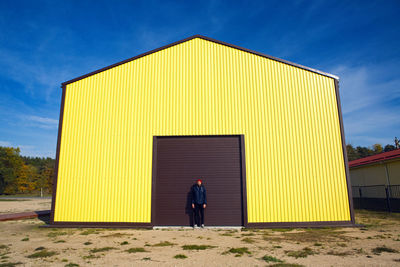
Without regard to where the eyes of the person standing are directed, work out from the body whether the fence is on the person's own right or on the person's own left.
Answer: on the person's own left

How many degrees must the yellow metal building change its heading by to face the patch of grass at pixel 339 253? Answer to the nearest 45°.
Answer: approximately 45° to its left

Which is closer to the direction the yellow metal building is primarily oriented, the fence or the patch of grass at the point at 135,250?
the patch of grass

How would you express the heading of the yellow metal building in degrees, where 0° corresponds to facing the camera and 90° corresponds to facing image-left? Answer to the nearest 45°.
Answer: approximately 0°

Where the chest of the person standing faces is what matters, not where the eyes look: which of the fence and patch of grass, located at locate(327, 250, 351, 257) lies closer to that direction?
the patch of grass

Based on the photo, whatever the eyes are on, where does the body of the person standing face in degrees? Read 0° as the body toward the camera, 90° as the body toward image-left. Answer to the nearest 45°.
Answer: approximately 0°

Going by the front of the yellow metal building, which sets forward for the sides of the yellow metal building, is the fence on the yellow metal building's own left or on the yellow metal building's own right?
on the yellow metal building's own left

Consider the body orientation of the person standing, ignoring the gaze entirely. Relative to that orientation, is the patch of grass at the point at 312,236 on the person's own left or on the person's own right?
on the person's own left

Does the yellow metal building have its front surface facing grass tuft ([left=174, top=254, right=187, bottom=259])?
yes

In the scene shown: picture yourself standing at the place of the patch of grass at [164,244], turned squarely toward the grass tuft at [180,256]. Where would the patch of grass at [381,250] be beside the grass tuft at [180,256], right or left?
left
